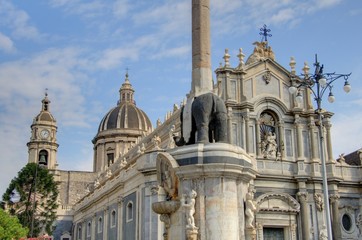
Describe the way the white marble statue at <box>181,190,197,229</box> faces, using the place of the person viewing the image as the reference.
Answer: facing the viewer and to the left of the viewer
